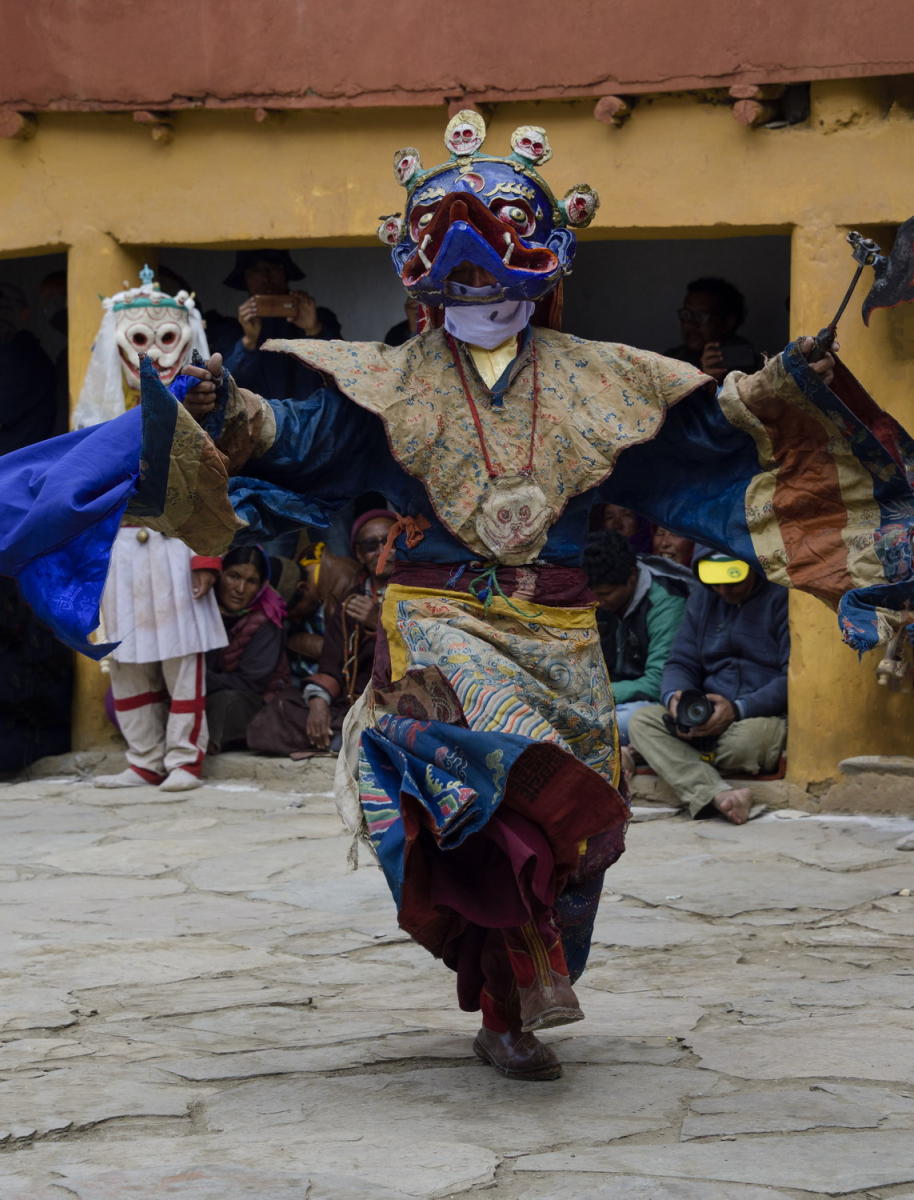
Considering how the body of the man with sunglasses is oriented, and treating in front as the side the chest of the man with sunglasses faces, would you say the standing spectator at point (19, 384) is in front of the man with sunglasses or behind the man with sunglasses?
behind

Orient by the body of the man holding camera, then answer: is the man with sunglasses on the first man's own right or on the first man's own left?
on the first man's own right

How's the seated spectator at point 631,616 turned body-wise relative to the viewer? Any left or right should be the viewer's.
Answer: facing the viewer and to the left of the viewer

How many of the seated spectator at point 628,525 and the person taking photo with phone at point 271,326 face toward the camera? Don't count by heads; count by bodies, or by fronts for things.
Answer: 2

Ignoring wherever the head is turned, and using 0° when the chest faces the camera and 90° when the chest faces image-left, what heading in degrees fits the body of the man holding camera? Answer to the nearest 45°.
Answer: approximately 45°

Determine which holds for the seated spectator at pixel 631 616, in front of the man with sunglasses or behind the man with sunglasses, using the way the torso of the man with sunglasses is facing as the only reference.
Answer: in front

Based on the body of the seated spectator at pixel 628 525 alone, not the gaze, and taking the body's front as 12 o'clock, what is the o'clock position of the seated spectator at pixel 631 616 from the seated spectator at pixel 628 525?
the seated spectator at pixel 631 616 is roughly at 12 o'clock from the seated spectator at pixel 628 525.

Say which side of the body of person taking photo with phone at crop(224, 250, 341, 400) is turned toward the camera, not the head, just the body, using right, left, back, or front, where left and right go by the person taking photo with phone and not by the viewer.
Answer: front

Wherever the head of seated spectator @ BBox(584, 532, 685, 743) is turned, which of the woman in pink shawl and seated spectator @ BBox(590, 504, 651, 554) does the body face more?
the woman in pink shawl

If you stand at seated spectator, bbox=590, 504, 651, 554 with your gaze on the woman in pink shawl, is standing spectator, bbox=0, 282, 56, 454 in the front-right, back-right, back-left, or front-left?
front-right

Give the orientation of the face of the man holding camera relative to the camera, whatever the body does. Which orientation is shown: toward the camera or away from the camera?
toward the camera

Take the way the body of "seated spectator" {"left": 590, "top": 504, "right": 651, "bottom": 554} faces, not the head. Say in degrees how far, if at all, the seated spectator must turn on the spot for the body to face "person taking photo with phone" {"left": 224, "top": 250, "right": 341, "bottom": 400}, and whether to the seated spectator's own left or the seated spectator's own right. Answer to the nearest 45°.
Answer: approximately 90° to the seated spectator's own right

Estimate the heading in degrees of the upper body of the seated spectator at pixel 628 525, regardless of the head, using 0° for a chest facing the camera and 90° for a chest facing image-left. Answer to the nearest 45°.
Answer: approximately 0°

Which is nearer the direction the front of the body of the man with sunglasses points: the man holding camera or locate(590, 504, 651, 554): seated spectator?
the man holding camera

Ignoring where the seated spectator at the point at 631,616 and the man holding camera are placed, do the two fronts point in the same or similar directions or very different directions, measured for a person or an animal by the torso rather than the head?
same or similar directions
